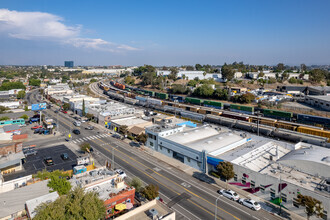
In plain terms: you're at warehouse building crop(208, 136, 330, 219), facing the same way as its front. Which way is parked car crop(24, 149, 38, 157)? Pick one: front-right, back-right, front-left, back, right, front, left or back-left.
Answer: front-right

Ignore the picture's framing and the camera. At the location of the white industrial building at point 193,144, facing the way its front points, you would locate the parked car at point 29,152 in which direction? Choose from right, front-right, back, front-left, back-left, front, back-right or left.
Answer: front-right

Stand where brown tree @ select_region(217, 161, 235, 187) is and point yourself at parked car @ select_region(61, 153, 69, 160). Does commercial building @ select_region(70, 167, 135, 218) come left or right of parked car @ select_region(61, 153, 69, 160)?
left

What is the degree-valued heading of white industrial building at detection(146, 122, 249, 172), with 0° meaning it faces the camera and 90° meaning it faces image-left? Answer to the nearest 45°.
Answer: approximately 45°

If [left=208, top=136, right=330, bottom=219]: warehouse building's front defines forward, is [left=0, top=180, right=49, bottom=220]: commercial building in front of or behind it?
in front

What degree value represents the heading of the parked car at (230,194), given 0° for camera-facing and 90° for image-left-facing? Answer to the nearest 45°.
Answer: approximately 135°

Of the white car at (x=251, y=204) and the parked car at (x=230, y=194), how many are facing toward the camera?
0

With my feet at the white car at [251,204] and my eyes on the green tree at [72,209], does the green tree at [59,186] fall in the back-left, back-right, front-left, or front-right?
front-right

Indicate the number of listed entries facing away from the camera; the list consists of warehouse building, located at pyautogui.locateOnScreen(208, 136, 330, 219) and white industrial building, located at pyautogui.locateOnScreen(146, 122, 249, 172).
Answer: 0

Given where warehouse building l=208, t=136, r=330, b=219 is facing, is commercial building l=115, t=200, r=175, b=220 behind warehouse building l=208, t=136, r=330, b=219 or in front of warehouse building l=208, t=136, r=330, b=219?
in front

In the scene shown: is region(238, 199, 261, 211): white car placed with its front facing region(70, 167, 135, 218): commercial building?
no

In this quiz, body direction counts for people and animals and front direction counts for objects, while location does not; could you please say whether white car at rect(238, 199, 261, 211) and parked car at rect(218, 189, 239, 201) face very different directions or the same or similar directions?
same or similar directions

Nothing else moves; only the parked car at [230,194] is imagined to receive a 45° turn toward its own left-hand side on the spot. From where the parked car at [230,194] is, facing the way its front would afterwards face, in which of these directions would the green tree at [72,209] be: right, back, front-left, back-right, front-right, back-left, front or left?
front-left
